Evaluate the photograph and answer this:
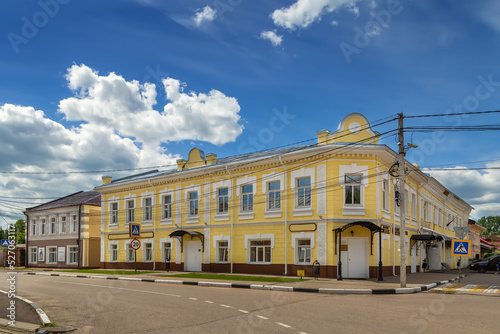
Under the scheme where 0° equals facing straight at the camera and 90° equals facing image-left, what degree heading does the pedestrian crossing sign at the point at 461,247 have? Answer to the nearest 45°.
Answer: approximately 0°
